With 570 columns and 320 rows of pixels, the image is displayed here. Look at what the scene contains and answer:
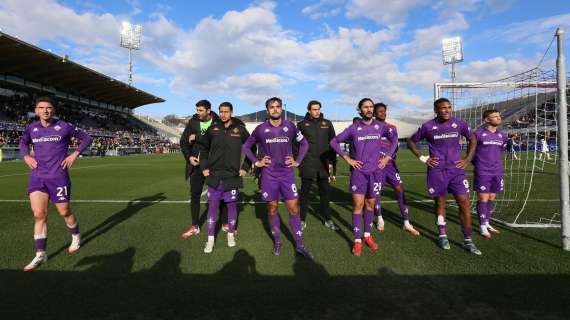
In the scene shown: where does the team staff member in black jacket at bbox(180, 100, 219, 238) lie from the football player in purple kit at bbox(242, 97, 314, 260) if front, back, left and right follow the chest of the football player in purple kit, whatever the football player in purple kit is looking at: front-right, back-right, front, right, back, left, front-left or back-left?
back-right

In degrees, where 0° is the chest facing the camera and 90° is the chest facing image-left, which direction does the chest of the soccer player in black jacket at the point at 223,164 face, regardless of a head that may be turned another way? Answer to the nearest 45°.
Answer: approximately 0°

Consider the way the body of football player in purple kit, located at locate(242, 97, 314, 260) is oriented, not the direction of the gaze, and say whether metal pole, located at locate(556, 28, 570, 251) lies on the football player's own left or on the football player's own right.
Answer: on the football player's own left

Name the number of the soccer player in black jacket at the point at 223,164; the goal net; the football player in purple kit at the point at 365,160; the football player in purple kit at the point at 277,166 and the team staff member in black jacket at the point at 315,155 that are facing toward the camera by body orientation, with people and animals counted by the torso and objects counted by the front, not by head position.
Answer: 4

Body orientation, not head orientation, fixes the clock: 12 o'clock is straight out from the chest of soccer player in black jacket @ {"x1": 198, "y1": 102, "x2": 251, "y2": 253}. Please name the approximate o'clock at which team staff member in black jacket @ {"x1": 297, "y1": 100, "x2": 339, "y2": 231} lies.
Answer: team staff member in black jacket @ {"x1": 297, "y1": 100, "x2": 339, "y2": 231} is roughly at 8 o'clock from soccer player in black jacket @ {"x1": 198, "y1": 102, "x2": 251, "y2": 253}.
